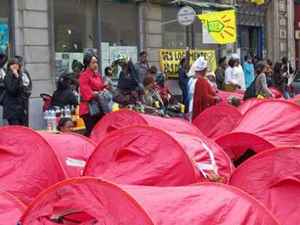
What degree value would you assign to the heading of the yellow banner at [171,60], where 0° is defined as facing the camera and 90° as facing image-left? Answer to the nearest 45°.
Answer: approximately 0°

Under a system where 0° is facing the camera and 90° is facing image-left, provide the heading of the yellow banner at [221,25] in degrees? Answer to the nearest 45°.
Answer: approximately 0°

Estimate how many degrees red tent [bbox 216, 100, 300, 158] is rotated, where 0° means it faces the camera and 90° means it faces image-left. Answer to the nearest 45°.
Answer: approximately 45°

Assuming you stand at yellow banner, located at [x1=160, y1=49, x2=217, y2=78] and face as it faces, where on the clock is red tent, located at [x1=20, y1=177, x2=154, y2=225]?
The red tent is roughly at 12 o'clock from the yellow banner.
